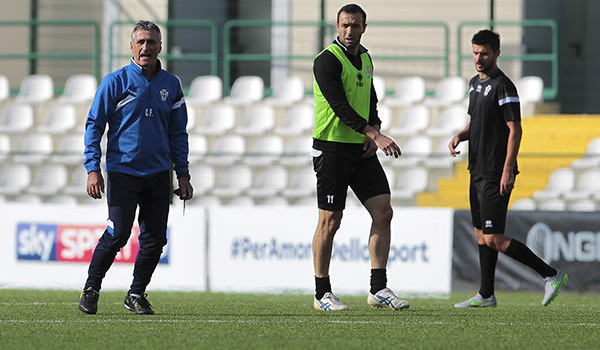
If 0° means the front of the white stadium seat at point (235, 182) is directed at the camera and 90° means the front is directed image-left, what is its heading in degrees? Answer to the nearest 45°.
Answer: approximately 45°

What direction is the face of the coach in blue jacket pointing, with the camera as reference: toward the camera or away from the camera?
toward the camera

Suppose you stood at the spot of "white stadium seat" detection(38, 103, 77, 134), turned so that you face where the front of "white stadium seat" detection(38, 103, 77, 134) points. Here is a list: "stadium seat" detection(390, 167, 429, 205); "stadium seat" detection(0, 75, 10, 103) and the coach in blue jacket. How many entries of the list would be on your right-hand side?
1

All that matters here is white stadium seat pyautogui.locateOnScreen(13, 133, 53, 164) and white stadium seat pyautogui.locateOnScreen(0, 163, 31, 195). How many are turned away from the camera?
0

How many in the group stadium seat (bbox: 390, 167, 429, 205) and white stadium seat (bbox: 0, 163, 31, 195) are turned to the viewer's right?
0

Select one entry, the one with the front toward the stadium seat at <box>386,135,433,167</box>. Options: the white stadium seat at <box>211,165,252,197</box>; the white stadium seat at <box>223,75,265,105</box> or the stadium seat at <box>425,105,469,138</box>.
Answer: the stadium seat at <box>425,105,469,138</box>

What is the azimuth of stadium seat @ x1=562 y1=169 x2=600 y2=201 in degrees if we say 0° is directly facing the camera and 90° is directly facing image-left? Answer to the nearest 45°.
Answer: approximately 45°

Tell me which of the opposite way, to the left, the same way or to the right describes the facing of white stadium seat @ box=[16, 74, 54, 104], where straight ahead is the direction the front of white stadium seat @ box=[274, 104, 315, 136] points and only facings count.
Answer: the same way

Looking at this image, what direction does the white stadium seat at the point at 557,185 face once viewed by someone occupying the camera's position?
facing the viewer and to the left of the viewer

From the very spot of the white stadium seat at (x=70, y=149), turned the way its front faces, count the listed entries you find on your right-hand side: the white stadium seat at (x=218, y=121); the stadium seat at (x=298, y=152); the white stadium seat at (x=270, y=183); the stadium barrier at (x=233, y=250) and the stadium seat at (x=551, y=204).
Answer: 0

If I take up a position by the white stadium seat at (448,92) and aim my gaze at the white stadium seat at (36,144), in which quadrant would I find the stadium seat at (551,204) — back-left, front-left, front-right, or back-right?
back-left

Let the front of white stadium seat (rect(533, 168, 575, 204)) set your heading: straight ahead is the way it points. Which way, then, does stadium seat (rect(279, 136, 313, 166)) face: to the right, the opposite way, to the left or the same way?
the same way

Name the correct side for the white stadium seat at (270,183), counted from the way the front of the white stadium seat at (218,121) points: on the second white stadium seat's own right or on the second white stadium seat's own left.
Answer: on the second white stadium seat's own left
